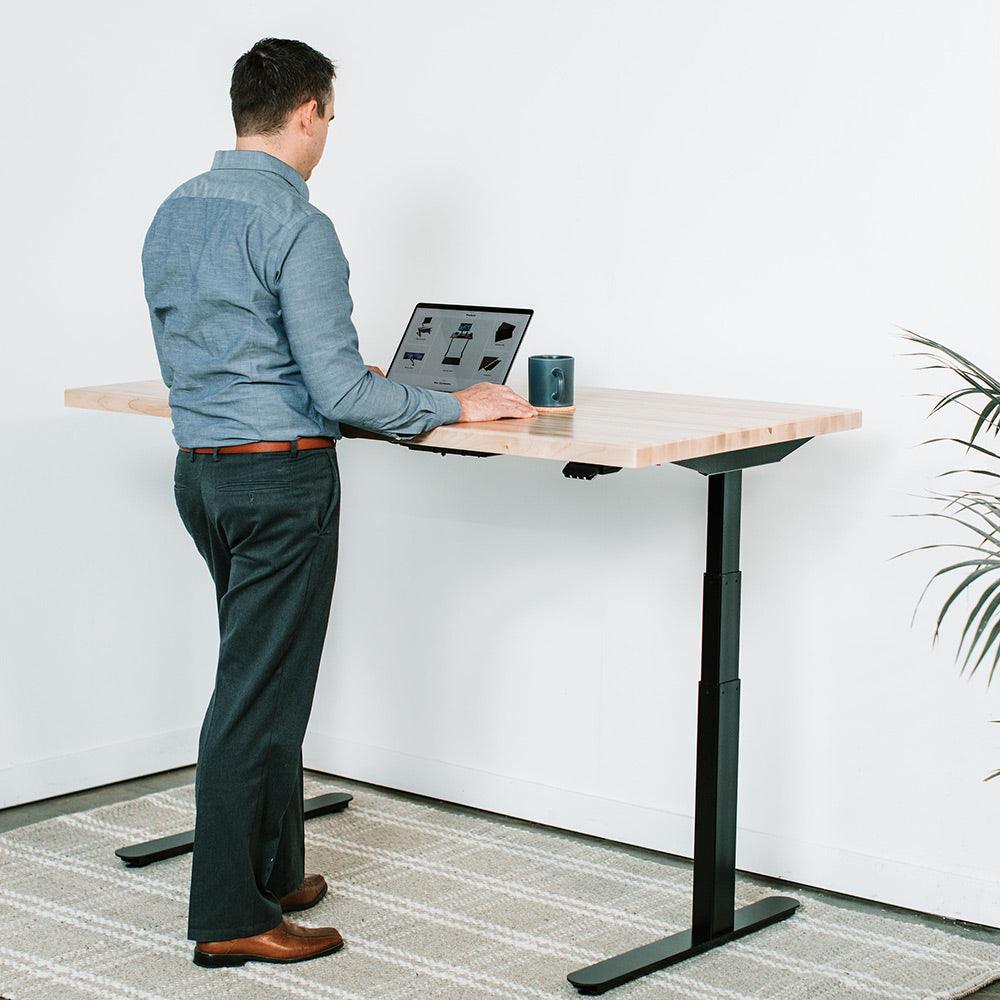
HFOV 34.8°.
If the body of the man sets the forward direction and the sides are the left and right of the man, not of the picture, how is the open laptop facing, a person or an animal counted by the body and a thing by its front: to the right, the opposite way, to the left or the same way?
the opposite way

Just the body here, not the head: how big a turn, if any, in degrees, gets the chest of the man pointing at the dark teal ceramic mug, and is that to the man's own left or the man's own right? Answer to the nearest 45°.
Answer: approximately 45° to the man's own right

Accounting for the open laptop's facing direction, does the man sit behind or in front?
in front

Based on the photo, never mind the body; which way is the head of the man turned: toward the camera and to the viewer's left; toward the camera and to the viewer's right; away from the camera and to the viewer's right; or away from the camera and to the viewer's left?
away from the camera and to the viewer's right

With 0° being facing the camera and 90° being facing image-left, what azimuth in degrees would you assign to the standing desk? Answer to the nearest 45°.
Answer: approximately 45°

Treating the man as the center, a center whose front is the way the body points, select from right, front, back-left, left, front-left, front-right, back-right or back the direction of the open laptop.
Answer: front

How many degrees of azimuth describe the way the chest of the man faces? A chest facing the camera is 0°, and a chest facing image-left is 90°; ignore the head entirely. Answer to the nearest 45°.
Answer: approximately 225°

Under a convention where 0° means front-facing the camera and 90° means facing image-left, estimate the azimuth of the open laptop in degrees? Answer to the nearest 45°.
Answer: approximately 45°

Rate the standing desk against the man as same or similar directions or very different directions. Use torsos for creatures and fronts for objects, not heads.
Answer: very different directions
